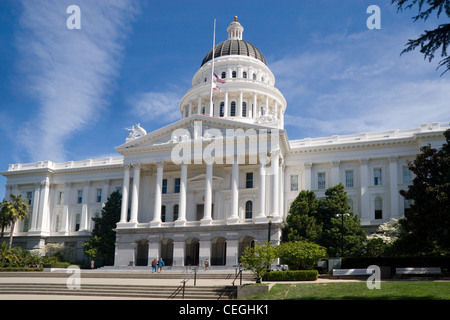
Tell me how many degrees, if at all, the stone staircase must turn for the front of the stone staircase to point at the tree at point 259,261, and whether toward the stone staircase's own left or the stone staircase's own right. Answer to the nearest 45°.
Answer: approximately 90° to the stone staircase's own left

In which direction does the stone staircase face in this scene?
toward the camera

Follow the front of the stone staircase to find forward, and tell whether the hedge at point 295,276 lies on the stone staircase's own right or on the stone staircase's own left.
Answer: on the stone staircase's own left

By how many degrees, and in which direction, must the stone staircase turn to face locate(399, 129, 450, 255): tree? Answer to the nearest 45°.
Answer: approximately 90° to its left

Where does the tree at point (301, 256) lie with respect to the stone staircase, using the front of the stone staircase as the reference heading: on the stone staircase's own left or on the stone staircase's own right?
on the stone staircase's own left

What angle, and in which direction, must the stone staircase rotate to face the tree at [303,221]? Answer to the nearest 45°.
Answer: approximately 135° to its left
